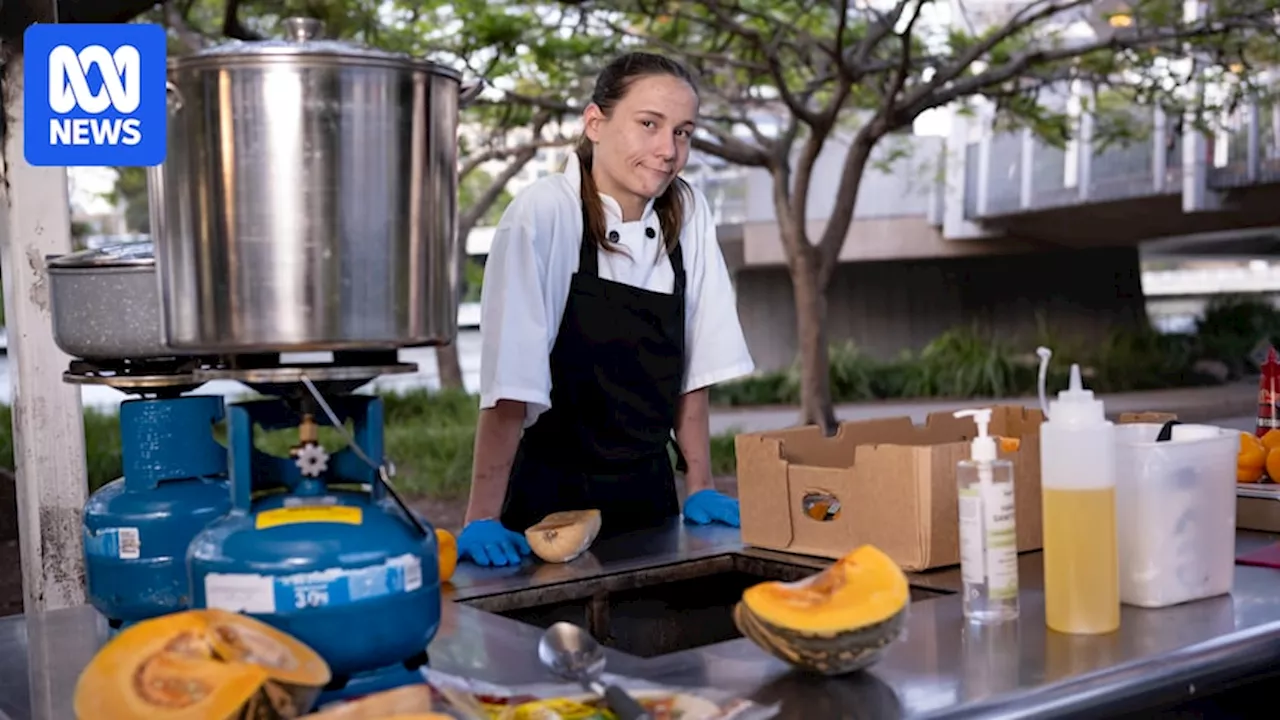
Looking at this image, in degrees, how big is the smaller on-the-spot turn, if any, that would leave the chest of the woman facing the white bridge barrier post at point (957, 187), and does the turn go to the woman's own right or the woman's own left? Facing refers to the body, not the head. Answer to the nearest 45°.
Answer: approximately 135° to the woman's own left

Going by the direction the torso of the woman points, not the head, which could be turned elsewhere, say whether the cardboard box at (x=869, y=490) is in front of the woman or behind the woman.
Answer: in front

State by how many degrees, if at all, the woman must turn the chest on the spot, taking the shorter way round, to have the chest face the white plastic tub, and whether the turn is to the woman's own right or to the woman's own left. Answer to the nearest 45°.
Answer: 0° — they already face it

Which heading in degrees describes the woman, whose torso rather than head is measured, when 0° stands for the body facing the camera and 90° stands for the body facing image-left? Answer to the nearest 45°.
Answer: approximately 315°

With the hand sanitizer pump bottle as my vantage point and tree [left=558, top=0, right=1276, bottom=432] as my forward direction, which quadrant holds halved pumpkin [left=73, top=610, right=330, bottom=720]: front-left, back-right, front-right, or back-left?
back-left

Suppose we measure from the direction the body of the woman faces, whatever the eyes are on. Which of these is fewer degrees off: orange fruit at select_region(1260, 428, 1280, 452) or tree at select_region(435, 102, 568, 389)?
the orange fruit

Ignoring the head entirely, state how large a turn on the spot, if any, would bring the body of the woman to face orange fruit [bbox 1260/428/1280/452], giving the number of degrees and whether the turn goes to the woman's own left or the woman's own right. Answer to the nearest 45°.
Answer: approximately 45° to the woman's own left

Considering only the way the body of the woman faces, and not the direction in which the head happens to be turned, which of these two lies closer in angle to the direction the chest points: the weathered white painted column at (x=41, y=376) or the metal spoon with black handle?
the metal spoon with black handle

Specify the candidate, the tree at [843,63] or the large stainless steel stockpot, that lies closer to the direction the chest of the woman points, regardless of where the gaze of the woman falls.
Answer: the large stainless steel stockpot

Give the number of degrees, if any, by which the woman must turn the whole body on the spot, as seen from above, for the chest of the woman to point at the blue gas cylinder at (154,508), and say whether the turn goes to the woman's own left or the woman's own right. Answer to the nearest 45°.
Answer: approximately 90° to the woman's own right

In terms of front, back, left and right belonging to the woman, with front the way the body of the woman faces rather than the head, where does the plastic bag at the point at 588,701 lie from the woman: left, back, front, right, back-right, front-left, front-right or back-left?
front-right

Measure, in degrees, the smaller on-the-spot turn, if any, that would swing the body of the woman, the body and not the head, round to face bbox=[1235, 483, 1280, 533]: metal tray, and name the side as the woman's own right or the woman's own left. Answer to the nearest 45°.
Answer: approximately 45° to the woman's own left

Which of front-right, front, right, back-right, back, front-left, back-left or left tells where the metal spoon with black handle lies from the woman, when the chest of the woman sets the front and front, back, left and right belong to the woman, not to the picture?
front-right

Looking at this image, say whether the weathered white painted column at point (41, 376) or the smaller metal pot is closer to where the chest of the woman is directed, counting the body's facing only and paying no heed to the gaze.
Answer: the smaller metal pot
